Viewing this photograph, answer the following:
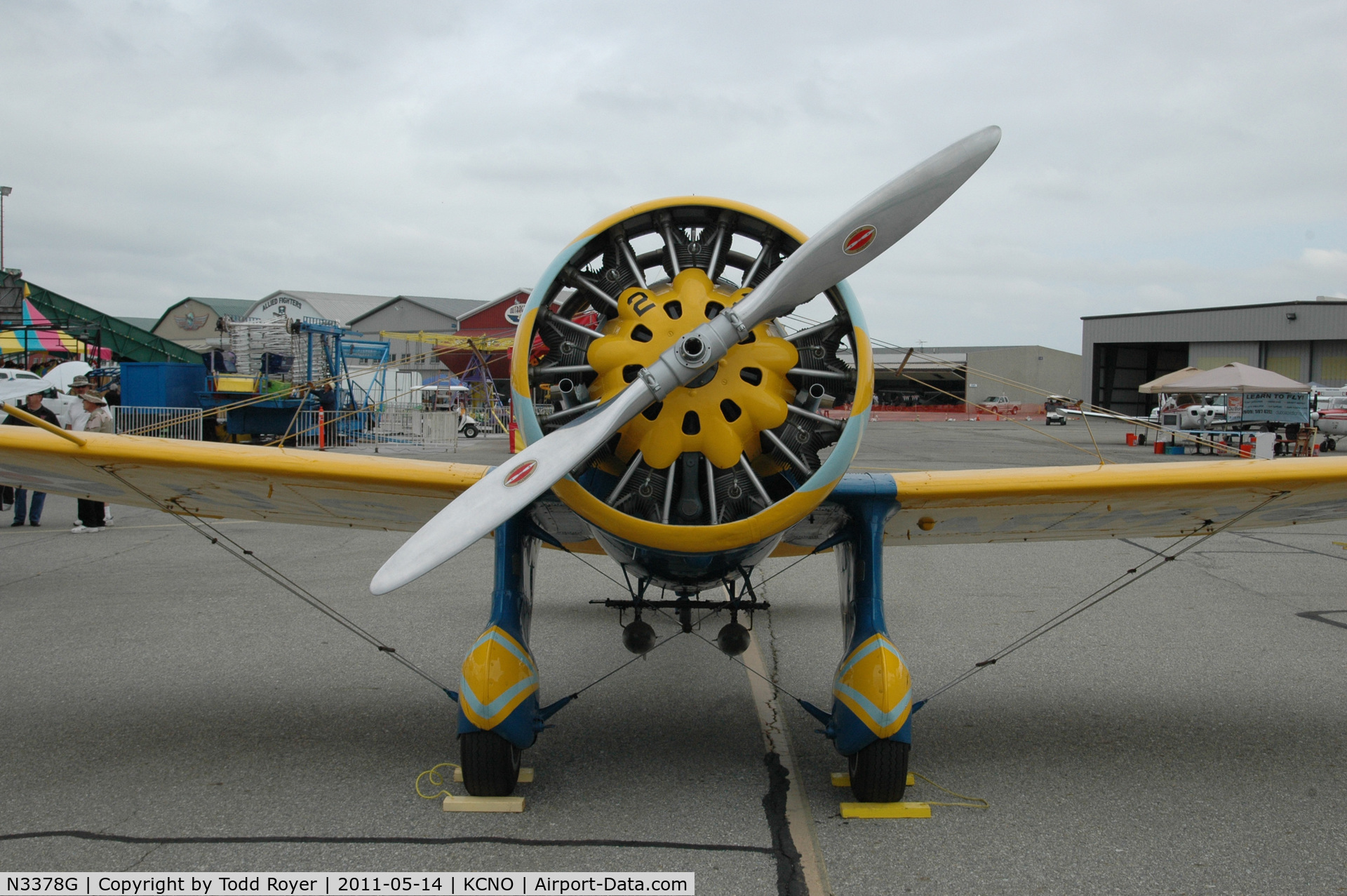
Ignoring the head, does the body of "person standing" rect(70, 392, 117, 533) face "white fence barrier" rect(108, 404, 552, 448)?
no

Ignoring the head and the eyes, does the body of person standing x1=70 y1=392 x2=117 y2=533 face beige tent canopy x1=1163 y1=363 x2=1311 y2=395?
no

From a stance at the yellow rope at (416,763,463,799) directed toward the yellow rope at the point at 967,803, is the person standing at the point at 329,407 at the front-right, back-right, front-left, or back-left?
back-left

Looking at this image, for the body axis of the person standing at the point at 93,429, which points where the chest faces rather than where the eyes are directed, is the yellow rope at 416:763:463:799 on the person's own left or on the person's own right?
on the person's own left

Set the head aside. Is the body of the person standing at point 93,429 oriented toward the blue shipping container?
no

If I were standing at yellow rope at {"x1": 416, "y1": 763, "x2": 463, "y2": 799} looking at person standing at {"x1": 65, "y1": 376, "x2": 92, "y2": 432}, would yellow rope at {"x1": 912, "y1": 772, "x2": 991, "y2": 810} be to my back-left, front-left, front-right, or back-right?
back-right

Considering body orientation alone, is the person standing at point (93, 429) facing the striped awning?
no

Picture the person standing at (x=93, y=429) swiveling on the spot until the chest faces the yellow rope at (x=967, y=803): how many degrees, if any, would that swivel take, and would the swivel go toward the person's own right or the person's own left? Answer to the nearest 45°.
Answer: approximately 90° to the person's own left
